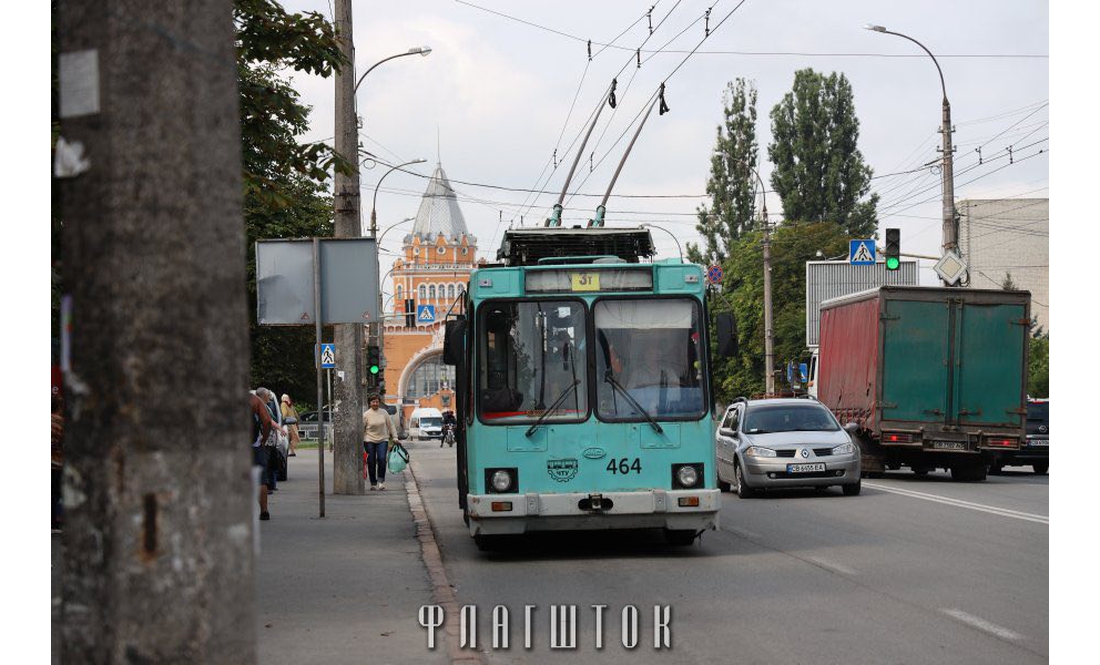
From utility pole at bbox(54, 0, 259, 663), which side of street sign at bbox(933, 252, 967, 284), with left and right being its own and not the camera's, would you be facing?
front

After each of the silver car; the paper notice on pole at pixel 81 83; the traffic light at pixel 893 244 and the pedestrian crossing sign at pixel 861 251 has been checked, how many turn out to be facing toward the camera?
4

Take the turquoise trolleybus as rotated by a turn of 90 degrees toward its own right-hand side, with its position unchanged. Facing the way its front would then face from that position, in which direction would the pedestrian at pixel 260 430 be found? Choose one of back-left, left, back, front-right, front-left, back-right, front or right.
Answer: front-right

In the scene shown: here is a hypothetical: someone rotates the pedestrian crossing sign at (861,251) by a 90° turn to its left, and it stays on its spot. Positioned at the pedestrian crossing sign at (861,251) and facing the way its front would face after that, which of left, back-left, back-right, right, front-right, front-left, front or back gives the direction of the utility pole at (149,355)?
right

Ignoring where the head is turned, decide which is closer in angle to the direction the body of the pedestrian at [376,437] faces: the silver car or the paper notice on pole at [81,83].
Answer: the paper notice on pole

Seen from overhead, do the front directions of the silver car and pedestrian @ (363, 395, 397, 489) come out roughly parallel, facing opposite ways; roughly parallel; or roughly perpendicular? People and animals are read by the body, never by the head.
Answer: roughly parallel

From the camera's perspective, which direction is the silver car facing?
toward the camera

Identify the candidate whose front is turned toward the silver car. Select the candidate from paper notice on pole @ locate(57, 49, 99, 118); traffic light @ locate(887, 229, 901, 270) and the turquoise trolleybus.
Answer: the traffic light

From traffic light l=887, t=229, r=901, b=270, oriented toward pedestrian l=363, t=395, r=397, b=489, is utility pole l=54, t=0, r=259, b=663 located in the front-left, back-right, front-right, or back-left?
front-left

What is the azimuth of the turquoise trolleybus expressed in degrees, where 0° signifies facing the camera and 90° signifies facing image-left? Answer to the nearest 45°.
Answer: approximately 0°

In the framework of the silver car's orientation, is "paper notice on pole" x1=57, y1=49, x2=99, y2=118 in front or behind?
in front

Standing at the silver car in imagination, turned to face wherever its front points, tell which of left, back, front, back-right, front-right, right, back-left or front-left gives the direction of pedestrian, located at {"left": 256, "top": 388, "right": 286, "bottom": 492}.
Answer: right

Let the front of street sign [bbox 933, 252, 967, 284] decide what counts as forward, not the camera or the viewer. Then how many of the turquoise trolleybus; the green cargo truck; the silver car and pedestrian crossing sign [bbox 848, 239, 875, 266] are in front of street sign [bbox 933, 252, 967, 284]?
3

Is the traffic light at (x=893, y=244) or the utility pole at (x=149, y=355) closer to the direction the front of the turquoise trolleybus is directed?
the utility pole

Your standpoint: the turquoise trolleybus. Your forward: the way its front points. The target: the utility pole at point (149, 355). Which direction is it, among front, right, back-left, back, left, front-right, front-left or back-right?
front

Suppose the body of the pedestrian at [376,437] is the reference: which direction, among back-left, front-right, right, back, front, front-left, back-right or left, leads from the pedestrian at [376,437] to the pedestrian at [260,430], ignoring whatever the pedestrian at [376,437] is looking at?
front
